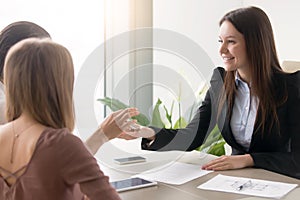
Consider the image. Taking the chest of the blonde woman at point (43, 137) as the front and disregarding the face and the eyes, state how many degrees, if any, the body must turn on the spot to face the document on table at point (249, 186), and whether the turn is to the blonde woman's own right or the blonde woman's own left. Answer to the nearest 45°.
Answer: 0° — they already face it

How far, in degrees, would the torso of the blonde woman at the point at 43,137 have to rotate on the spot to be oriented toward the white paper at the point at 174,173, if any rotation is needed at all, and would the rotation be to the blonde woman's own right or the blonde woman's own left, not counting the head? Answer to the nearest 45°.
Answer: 0° — they already face it

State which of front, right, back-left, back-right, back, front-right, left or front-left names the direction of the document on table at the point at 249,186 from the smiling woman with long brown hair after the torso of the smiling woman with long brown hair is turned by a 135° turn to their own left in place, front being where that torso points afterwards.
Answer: right

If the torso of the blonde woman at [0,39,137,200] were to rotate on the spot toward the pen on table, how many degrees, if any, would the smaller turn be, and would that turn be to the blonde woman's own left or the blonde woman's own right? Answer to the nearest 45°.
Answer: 0° — they already face it

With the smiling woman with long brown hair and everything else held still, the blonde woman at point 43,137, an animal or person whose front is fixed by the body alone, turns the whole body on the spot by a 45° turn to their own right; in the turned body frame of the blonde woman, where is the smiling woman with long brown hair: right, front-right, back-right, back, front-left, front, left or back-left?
front-left

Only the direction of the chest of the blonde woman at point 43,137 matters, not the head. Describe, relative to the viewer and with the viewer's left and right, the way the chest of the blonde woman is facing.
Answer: facing away from the viewer and to the right of the viewer

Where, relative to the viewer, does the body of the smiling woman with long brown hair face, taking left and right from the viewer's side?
facing the viewer and to the left of the viewer

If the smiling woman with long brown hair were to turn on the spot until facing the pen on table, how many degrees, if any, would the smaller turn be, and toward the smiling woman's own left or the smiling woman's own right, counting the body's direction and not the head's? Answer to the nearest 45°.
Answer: approximately 45° to the smiling woman's own left
